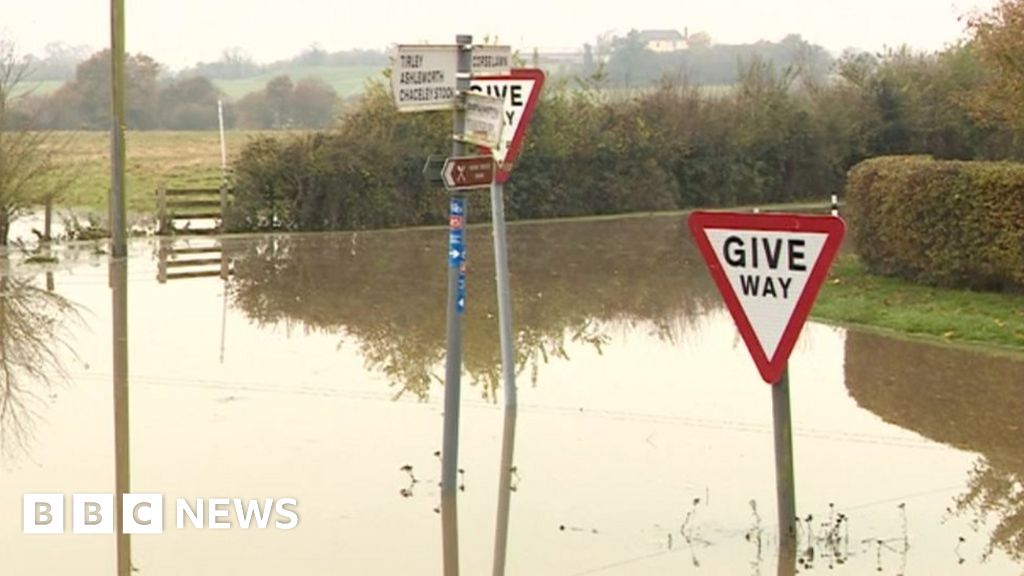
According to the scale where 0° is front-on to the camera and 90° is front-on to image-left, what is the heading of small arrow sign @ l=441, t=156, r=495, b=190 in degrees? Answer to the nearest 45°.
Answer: approximately 0°

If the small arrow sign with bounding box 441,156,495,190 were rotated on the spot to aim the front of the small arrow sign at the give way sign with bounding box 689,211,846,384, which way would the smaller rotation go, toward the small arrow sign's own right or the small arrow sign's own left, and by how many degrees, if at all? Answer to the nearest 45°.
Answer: approximately 45° to the small arrow sign's own left

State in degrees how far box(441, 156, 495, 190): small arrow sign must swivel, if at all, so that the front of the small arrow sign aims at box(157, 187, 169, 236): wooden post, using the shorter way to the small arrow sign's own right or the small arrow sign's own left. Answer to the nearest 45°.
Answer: approximately 180°

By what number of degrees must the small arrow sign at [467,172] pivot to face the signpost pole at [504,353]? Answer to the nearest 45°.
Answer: approximately 180°

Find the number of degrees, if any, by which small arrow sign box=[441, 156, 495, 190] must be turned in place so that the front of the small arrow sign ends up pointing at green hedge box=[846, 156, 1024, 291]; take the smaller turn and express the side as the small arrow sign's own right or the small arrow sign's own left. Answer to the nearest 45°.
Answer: approximately 135° to the small arrow sign's own left
